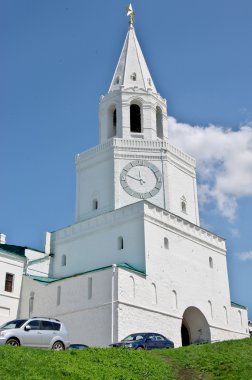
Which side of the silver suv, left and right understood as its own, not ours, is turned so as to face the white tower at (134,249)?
back

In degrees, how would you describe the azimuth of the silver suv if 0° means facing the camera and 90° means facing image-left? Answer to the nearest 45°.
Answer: approximately 45°

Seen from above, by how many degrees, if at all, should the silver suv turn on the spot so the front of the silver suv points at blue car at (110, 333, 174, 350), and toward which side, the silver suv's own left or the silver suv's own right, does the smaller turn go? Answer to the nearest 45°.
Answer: approximately 180°
